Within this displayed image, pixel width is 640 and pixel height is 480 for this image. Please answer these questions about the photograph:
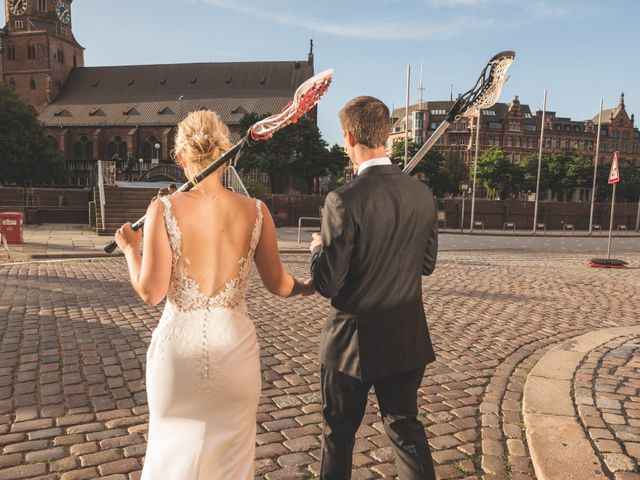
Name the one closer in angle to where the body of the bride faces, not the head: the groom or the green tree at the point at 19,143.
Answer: the green tree

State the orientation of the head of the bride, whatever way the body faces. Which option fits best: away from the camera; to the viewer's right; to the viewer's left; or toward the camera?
away from the camera

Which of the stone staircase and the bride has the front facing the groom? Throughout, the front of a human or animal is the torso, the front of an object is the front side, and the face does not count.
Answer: the stone staircase

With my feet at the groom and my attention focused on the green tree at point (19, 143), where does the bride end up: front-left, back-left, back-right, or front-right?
front-left

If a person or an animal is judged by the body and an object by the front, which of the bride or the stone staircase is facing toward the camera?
the stone staircase

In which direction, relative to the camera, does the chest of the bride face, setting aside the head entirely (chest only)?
away from the camera

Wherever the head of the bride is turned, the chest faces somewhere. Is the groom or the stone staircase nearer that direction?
the stone staircase

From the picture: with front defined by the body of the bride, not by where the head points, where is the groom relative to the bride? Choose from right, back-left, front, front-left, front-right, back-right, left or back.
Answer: right

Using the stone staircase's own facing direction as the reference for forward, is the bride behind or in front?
in front

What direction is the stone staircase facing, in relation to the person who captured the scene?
facing the viewer

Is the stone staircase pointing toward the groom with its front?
yes

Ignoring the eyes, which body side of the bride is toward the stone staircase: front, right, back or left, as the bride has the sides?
front

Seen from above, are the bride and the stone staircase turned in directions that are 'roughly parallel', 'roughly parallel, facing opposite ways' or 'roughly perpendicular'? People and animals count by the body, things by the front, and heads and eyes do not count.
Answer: roughly parallel, facing opposite ways

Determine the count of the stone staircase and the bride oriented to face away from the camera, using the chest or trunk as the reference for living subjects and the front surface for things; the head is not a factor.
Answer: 1
